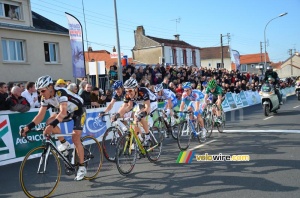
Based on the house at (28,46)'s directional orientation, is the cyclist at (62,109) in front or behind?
in front

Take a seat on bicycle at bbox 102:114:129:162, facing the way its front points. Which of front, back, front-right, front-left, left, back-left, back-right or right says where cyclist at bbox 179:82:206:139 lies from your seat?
back

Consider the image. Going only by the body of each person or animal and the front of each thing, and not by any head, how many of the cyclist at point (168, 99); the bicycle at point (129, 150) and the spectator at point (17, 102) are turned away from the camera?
0

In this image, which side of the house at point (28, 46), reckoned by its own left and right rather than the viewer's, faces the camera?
front

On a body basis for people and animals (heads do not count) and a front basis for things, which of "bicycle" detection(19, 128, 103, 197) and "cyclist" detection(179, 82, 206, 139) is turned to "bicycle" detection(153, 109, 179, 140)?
the cyclist

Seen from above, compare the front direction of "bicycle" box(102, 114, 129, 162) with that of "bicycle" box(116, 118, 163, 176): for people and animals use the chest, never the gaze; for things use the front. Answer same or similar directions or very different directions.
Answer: same or similar directions

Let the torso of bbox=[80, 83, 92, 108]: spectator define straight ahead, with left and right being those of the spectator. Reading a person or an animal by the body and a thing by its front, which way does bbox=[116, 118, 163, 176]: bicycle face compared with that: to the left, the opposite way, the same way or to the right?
to the right

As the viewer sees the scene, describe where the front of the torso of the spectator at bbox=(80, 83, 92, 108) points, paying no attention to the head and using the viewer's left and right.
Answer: facing the viewer and to the right of the viewer

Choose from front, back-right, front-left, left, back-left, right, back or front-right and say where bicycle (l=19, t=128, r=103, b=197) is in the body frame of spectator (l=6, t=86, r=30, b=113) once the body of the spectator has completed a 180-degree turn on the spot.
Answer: back-left

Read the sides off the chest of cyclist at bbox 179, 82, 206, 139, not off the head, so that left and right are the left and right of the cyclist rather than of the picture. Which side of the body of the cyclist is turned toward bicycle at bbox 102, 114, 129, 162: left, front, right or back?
front

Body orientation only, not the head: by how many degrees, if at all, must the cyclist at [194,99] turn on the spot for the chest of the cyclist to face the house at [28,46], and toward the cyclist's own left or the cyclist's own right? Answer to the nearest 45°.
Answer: approximately 90° to the cyclist's own right

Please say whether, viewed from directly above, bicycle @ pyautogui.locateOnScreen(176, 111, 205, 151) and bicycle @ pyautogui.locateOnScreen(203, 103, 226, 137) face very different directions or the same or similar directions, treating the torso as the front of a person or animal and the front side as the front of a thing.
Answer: same or similar directions

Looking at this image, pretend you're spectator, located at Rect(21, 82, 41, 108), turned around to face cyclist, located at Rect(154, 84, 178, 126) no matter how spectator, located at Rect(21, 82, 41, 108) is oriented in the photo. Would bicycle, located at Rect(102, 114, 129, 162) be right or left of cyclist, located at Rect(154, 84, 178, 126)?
right

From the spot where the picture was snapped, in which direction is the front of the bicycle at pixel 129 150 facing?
facing the viewer and to the left of the viewer

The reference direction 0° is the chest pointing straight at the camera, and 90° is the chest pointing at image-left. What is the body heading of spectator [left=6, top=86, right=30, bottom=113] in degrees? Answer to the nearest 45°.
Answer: approximately 315°

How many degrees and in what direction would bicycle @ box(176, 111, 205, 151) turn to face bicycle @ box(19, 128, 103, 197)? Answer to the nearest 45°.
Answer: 0° — it already faces it

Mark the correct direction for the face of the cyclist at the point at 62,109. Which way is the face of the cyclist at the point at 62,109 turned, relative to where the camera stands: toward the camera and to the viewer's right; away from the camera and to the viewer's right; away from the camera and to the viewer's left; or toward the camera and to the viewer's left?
toward the camera and to the viewer's left

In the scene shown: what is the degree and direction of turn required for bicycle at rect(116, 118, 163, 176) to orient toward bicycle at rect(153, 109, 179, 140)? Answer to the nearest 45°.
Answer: approximately 180°
